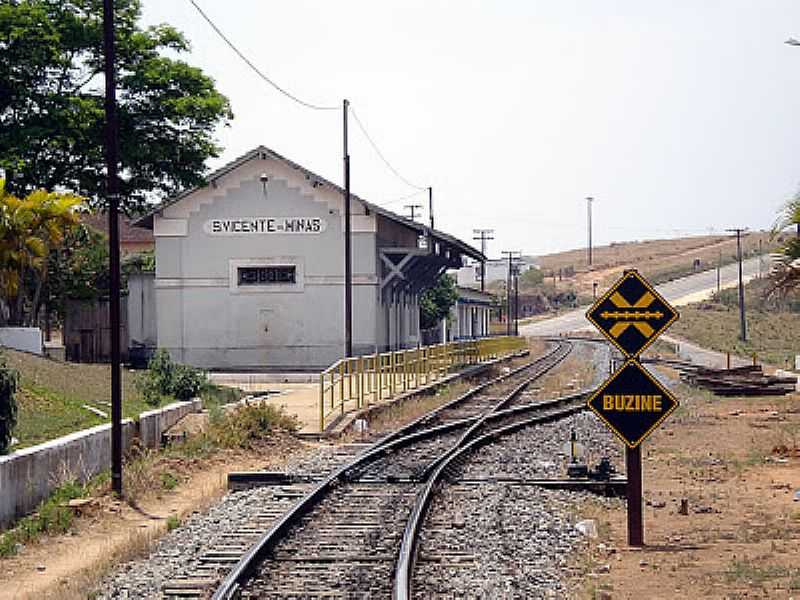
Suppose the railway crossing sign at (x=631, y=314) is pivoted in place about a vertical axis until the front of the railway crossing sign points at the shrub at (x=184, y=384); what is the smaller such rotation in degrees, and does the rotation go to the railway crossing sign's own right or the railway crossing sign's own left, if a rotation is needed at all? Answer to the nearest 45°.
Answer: approximately 135° to the railway crossing sign's own right

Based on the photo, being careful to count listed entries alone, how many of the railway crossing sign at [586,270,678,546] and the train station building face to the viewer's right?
1

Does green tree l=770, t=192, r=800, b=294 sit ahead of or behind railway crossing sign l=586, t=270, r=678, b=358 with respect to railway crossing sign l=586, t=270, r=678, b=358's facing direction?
behind

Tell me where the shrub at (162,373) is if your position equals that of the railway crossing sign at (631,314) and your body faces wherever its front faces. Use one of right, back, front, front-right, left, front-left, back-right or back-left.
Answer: back-right

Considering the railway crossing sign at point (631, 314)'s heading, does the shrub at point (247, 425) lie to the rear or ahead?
to the rear

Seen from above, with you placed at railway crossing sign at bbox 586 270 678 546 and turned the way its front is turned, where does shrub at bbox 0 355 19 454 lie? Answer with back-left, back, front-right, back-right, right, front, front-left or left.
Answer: right

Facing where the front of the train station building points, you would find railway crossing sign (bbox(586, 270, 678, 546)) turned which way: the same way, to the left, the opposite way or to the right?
to the right

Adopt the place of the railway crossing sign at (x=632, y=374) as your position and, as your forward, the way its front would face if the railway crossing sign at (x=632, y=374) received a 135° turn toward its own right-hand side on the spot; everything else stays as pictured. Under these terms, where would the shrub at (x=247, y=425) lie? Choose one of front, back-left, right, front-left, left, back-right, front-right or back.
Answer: front

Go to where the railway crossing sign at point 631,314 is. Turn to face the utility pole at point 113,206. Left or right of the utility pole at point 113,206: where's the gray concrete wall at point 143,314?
right

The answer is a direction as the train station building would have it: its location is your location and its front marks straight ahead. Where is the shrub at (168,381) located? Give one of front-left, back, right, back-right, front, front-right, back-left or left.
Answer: right

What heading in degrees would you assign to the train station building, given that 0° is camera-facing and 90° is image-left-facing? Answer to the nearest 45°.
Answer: approximately 270°

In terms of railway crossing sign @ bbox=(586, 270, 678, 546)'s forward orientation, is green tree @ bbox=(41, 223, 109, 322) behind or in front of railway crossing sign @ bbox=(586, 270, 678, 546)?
behind

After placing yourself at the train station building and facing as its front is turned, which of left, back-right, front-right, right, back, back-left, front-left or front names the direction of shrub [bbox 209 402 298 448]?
right
